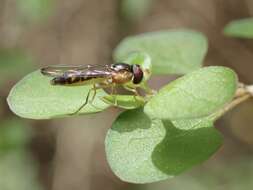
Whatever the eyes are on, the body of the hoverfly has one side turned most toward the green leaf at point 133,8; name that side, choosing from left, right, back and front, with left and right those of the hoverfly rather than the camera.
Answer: left

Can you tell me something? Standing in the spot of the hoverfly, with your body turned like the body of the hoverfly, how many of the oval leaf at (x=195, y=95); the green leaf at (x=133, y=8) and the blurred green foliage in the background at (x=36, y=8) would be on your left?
2

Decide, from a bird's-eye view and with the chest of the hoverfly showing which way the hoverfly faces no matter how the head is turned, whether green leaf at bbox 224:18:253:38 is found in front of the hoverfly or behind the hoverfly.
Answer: in front

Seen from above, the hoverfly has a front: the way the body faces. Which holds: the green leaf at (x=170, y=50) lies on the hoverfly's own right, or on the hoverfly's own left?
on the hoverfly's own left

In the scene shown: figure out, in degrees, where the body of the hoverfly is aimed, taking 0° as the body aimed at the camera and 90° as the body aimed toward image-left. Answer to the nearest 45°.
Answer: approximately 270°

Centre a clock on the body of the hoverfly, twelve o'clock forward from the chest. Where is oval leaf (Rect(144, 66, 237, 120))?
The oval leaf is roughly at 12 o'clock from the hoverfly.

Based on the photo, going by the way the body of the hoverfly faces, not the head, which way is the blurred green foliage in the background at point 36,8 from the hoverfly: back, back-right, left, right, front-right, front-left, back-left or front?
left
